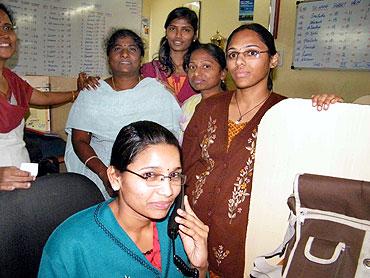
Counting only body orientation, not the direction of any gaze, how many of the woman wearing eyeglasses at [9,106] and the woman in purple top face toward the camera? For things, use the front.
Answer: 2

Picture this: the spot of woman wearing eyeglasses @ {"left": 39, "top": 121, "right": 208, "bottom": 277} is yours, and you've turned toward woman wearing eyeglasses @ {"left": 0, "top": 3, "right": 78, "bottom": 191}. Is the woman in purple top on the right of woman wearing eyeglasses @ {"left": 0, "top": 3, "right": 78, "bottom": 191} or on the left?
right

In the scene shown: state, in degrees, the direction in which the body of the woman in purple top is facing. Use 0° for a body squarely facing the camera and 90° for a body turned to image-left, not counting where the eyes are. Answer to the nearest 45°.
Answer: approximately 0°

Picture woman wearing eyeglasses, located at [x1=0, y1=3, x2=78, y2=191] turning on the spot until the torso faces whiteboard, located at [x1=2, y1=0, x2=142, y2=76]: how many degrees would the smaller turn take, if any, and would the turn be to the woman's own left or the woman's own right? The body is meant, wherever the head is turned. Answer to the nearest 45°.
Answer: approximately 180°

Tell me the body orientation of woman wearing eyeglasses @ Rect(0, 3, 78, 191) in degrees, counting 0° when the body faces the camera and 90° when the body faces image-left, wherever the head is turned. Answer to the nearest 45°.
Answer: approximately 0°

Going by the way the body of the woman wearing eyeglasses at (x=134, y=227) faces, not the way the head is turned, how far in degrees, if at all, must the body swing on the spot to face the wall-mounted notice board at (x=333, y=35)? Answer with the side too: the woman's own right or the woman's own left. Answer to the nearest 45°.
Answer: approximately 90° to the woman's own left

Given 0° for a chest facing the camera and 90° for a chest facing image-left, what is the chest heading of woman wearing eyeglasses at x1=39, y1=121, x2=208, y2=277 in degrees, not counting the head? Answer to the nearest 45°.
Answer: approximately 315°

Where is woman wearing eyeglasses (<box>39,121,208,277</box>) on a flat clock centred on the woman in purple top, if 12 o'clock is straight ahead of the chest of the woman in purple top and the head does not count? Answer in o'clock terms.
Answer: The woman wearing eyeglasses is roughly at 12 o'clock from the woman in purple top.

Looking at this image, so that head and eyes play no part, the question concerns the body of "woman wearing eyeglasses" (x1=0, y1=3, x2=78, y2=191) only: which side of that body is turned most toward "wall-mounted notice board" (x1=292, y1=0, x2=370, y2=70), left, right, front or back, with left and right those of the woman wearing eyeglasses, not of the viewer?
left
